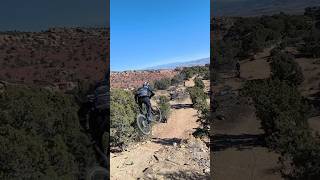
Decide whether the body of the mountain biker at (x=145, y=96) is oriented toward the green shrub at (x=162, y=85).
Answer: yes

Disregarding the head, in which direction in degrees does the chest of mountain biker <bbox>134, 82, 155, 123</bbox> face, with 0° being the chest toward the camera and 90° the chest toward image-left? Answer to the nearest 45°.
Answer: approximately 180°
